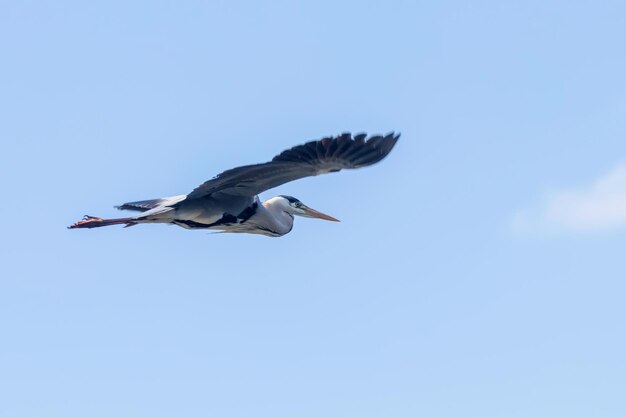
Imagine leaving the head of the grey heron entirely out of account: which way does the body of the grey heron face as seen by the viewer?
to the viewer's right
